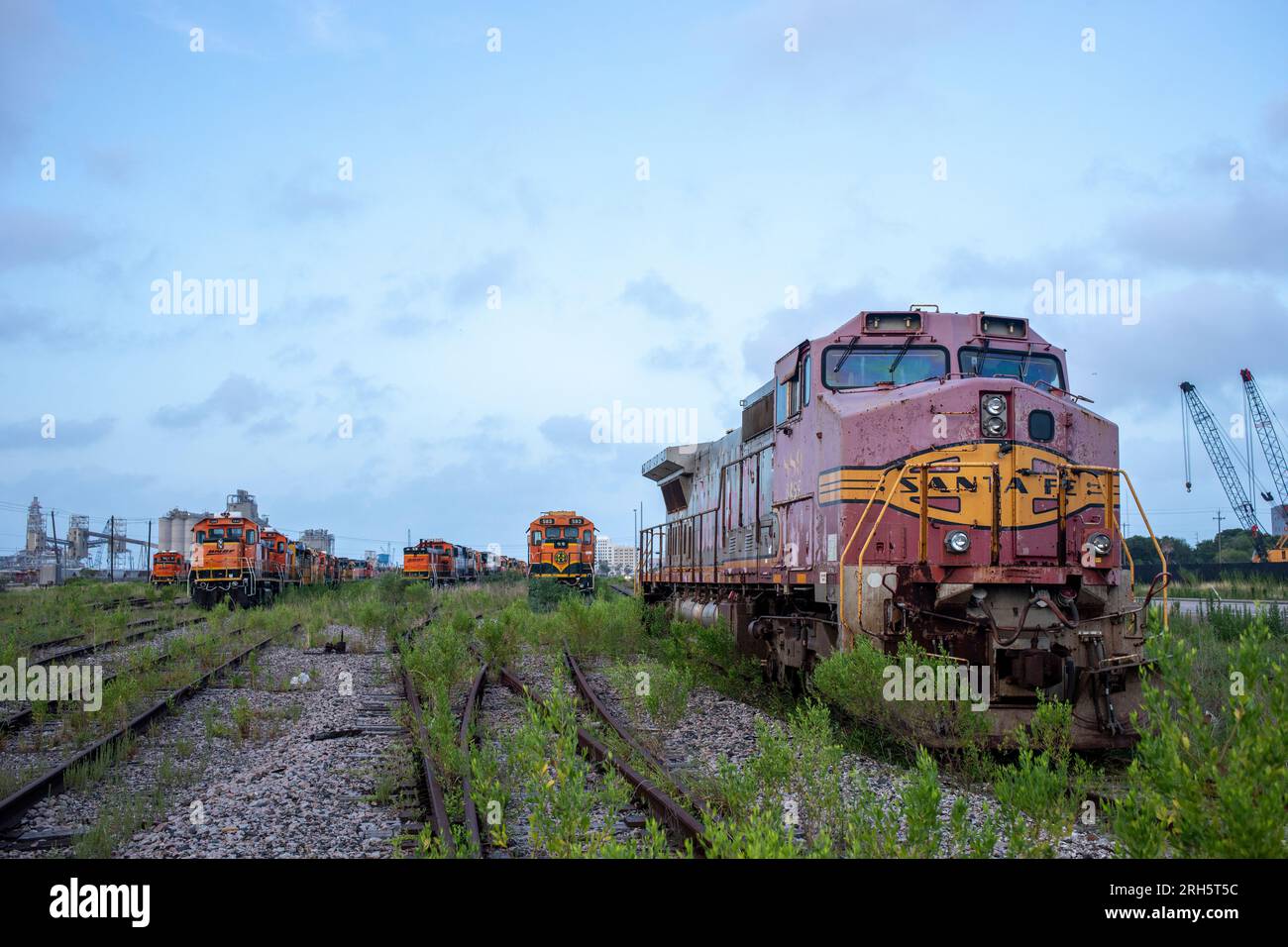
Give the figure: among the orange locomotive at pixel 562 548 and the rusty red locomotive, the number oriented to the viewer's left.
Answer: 0

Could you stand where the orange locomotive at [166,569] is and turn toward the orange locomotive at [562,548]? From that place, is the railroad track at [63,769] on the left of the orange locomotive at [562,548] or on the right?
right

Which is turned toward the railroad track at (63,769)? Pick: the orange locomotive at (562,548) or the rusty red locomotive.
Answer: the orange locomotive

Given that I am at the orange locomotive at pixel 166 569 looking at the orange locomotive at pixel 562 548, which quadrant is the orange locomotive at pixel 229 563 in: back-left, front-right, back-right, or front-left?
front-right

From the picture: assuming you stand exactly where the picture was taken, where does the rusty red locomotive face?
facing the viewer and to the right of the viewer

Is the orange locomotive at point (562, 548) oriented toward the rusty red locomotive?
yes

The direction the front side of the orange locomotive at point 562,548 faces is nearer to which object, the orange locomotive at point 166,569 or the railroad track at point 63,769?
the railroad track

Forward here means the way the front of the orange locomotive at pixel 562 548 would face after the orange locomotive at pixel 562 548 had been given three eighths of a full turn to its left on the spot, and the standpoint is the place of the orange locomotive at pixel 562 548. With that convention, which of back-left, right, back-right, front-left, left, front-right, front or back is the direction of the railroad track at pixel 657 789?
back-right

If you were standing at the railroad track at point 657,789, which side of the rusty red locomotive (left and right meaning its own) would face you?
front

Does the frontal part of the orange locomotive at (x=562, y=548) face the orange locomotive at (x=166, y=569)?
no

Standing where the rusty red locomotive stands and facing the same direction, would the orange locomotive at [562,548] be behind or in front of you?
behind

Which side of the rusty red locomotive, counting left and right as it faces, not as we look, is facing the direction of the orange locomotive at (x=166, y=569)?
back

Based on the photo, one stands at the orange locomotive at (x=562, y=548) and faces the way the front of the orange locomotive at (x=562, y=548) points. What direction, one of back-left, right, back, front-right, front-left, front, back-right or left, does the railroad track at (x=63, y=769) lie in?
front

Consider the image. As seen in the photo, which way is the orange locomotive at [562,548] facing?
toward the camera
